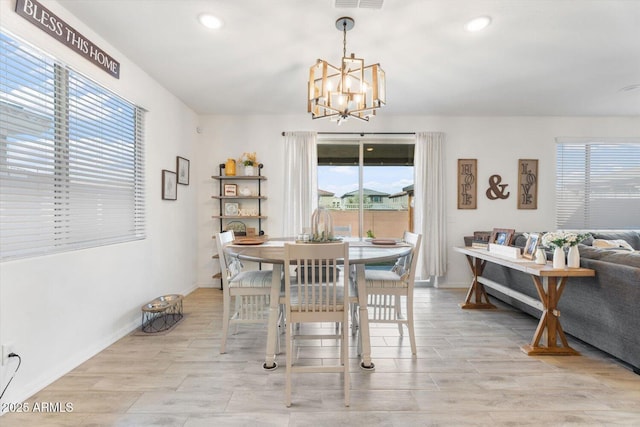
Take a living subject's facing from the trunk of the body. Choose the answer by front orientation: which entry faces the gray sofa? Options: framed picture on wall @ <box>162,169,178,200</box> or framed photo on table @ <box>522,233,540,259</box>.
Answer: framed picture on wall @ <box>162,169,178,200</box>

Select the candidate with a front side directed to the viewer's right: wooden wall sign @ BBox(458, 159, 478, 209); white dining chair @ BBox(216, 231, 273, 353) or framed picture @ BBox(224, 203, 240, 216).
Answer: the white dining chair

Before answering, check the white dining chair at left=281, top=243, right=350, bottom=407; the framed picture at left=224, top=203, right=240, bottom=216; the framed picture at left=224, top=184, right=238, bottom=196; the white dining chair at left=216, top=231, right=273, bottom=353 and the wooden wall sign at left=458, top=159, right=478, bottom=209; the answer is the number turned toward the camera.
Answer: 3

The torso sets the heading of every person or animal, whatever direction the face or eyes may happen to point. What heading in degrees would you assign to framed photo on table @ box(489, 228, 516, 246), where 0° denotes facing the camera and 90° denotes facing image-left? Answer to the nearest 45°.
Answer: approximately 45°

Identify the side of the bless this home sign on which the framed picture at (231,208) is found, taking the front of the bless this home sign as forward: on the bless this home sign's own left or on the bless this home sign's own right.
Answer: on the bless this home sign's own left

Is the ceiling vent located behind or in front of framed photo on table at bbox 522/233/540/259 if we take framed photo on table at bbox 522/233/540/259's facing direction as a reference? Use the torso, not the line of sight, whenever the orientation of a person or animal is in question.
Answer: in front

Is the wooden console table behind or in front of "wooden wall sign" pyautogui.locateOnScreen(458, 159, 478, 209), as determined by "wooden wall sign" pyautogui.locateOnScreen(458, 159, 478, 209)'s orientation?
in front

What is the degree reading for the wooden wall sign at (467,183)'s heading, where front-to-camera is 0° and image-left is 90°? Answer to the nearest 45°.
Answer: approximately 0°

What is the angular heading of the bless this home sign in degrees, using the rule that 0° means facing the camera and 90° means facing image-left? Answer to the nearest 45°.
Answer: approximately 315°

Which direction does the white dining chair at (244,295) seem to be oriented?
to the viewer's right

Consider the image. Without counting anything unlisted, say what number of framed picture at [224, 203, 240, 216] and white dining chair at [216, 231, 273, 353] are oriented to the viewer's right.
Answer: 1

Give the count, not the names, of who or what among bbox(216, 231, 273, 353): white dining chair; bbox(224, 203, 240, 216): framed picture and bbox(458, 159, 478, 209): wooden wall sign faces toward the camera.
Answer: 2

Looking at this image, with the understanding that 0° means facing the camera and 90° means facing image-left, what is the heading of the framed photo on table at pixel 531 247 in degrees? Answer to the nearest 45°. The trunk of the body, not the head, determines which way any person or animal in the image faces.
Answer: approximately 45°
